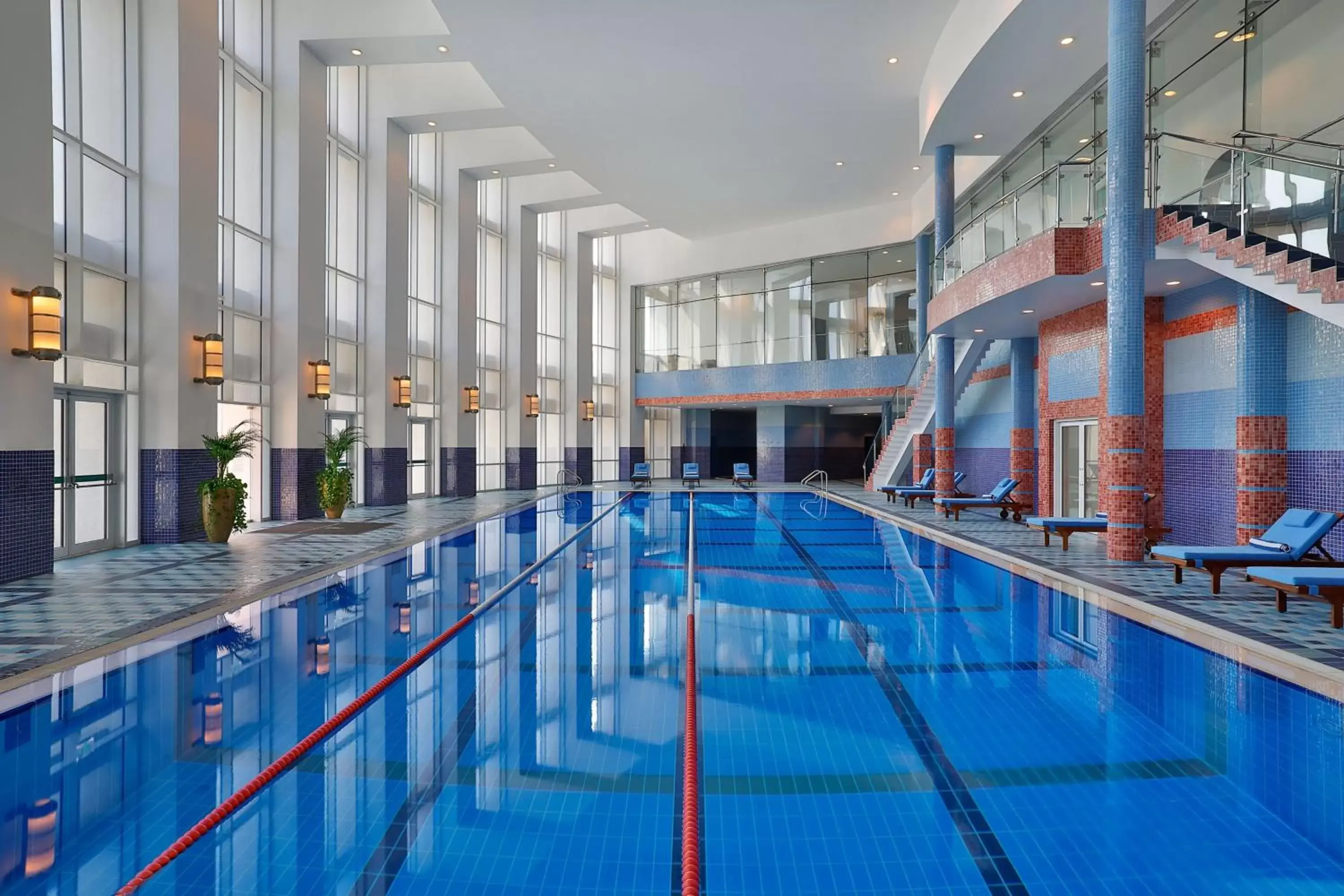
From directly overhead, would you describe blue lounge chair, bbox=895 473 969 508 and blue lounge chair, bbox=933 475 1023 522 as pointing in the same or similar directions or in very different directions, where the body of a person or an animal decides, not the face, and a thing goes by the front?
same or similar directions

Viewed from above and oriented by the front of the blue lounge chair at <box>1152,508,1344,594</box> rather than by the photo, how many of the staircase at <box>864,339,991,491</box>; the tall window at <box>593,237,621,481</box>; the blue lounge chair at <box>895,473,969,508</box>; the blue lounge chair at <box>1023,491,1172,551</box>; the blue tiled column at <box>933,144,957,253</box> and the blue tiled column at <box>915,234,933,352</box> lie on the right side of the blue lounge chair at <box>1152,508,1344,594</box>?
6

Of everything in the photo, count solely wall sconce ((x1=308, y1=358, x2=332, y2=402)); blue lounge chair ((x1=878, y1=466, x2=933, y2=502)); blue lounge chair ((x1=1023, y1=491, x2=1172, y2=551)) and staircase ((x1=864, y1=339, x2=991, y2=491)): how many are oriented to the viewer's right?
1

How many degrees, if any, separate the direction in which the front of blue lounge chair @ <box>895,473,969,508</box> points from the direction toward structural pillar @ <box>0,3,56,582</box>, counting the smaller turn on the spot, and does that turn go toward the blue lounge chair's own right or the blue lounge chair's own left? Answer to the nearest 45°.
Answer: approximately 45° to the blue lounge chair's own left

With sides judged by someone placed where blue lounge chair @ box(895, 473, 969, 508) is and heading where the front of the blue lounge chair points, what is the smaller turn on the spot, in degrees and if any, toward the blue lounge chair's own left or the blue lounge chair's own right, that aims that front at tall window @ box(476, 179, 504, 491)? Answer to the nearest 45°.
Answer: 0° — it already faces it

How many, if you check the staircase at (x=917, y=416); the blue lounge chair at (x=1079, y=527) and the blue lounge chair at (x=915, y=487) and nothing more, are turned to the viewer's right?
0

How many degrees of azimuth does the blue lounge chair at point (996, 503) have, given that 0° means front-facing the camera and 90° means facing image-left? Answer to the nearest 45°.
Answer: approximately 90°

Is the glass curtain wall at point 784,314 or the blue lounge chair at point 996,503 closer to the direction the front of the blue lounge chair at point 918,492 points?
the glass curtain wall

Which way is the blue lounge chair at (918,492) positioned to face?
to the viewer's left

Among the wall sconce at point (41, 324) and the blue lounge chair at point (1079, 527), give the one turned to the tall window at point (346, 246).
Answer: the blue lounge chair

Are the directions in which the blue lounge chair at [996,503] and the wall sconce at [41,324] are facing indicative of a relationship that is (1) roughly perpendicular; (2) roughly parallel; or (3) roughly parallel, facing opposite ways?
roughly parallel, facing opposite ways

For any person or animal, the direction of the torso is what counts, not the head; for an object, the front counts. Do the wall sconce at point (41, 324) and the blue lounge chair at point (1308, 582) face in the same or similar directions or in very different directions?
very different directions

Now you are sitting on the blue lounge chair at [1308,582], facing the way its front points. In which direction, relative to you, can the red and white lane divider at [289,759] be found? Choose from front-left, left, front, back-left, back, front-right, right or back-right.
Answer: front

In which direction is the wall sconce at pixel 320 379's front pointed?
to the viewer's right

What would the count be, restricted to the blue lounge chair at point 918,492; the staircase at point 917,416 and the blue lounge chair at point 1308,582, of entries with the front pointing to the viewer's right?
0

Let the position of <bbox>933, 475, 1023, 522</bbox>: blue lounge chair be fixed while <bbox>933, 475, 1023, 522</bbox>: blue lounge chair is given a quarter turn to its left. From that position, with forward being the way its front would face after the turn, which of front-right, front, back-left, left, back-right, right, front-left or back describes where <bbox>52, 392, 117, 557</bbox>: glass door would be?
front-right

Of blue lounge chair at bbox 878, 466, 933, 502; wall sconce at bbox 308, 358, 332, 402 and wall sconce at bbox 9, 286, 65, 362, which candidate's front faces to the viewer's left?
the blue lounge chair

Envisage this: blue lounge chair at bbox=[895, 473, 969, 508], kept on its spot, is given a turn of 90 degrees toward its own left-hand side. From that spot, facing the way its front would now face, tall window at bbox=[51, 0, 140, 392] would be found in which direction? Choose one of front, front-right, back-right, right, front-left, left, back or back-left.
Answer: front-right

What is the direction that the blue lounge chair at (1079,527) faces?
to the viewer's left

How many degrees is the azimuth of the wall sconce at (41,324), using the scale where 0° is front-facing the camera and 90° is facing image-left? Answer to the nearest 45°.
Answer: approximately 315°
